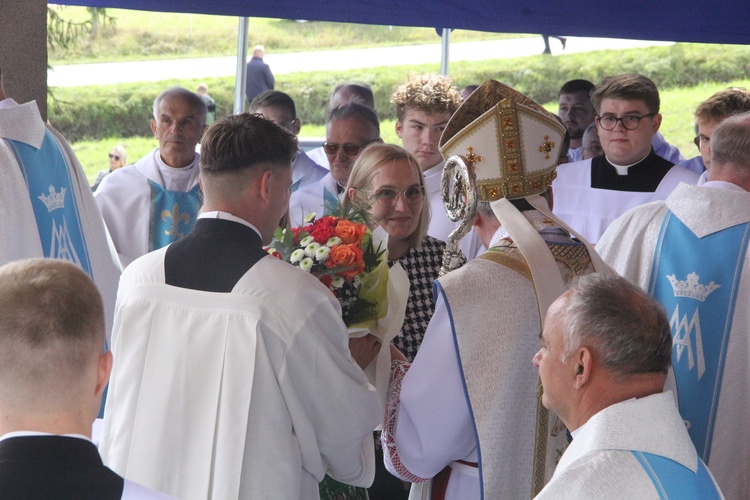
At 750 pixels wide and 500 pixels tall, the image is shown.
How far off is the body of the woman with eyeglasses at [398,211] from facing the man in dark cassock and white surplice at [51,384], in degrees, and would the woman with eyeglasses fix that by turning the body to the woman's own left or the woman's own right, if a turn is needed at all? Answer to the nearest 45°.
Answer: approximately 45° to the woman's own right

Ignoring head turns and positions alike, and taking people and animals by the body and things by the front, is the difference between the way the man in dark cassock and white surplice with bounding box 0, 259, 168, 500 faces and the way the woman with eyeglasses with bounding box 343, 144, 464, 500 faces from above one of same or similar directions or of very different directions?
very different directions

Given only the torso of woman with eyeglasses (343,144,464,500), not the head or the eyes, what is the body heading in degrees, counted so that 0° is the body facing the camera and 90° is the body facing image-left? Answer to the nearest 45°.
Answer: approximately 315°

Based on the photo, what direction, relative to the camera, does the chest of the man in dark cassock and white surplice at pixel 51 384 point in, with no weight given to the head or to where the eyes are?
away from the camera

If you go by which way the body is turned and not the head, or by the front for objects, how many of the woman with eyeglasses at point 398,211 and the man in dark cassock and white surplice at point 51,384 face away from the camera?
1

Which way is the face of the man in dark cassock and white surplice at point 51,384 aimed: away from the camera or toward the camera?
away from the camera

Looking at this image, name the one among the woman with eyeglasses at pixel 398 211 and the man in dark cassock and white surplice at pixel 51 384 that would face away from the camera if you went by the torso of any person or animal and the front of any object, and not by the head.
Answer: the man in dark cassock and white surplice
